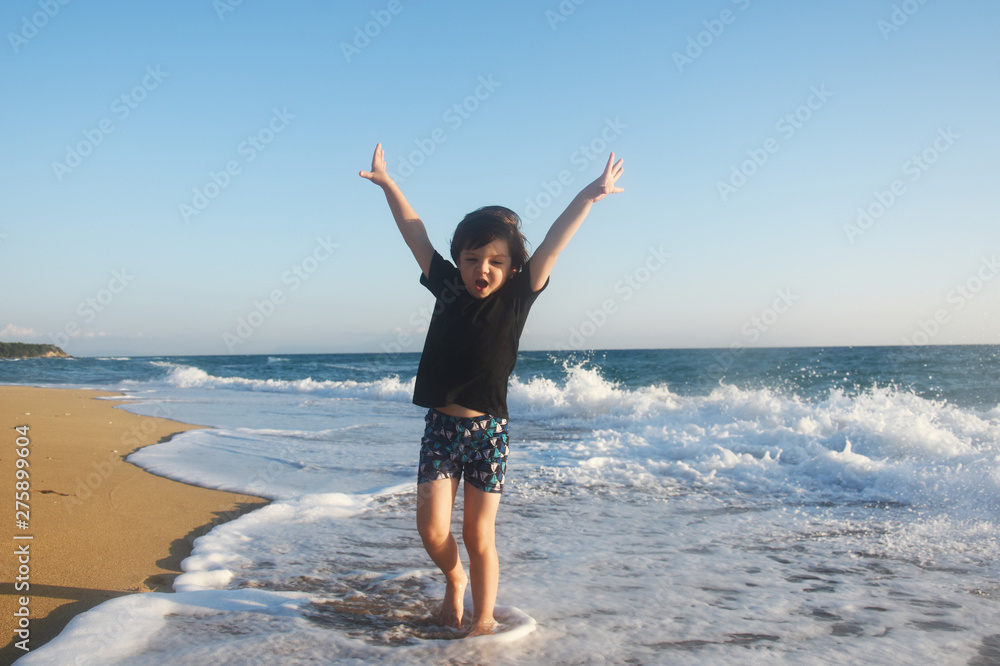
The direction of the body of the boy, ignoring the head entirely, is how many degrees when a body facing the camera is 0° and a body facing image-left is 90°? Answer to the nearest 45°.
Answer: approximately 0°
